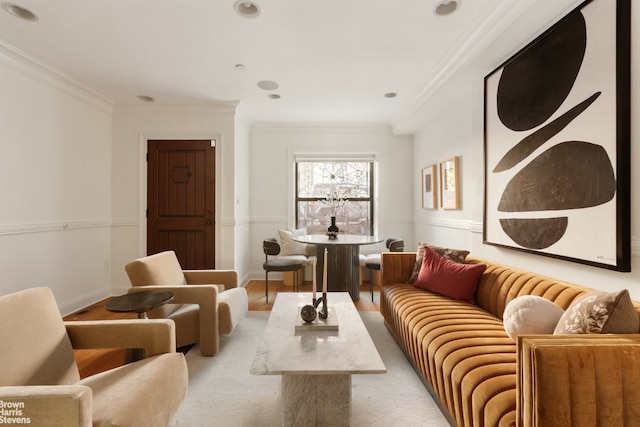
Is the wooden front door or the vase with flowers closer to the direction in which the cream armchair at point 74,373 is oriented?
the vase with flowers

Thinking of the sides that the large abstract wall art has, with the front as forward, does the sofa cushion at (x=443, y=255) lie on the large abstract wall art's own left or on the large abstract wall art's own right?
on the large abstract wall art's own right

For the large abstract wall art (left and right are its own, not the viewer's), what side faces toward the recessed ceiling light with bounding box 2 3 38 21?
front

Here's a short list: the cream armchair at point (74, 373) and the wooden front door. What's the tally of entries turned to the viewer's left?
0

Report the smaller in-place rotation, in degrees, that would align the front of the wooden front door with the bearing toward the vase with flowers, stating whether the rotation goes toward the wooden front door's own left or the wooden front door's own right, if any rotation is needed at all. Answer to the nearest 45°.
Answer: approximately 90° to the wooden front door's own left

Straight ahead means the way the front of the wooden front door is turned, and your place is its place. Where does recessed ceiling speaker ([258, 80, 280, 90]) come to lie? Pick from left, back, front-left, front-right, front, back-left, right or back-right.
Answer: front-left

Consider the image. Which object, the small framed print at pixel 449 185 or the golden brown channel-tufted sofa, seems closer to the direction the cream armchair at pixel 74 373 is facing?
the golden brown channel-tufted sofa

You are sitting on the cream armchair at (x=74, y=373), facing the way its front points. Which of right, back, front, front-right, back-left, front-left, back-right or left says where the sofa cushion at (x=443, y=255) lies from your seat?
front-left

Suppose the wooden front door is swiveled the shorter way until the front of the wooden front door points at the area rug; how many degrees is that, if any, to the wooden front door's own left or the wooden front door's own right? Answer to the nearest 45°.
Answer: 0° — it already faces it

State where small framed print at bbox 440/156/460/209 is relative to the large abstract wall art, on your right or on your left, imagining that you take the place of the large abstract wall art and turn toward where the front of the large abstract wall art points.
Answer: on your right

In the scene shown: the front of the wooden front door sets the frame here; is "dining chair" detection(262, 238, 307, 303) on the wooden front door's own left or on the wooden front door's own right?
on the wooden front door's own left

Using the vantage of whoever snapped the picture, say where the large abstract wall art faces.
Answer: facing the viewer and to the left of the viewer

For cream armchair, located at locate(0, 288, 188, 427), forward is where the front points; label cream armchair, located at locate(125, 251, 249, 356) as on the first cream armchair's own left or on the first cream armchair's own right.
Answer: on the first cream armchair's own left

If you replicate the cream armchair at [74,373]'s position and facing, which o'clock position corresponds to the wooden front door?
The wooden front door is roughly at 8 o'clock from the cream armchair.

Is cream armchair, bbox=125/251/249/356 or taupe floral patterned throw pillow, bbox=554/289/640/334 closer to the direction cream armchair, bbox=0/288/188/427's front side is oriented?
the taupe floral patterned throw pillow

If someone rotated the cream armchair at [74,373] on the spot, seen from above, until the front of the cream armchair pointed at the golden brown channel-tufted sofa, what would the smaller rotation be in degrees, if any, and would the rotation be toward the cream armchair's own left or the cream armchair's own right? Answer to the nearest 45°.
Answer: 0° — it already faces it

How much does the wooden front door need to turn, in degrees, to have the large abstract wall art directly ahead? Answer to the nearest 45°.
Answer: approximately 45° to its left
